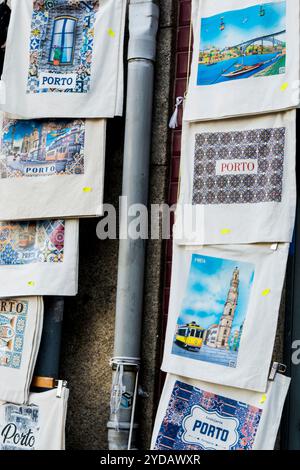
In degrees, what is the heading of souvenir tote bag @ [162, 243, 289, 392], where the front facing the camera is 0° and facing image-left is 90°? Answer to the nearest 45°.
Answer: approximately 0°

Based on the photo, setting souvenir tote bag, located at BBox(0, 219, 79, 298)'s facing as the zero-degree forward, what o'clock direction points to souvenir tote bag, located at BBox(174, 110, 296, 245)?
souvenir tote bag, located at BBox(174, 110, 296, 245) is roughly at 10 o'clock from souvenir tote bag, located at BBox(0, 219, 79, 298).

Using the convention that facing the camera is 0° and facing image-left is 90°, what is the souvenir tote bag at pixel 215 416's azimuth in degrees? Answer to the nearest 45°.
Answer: approximately 0°
